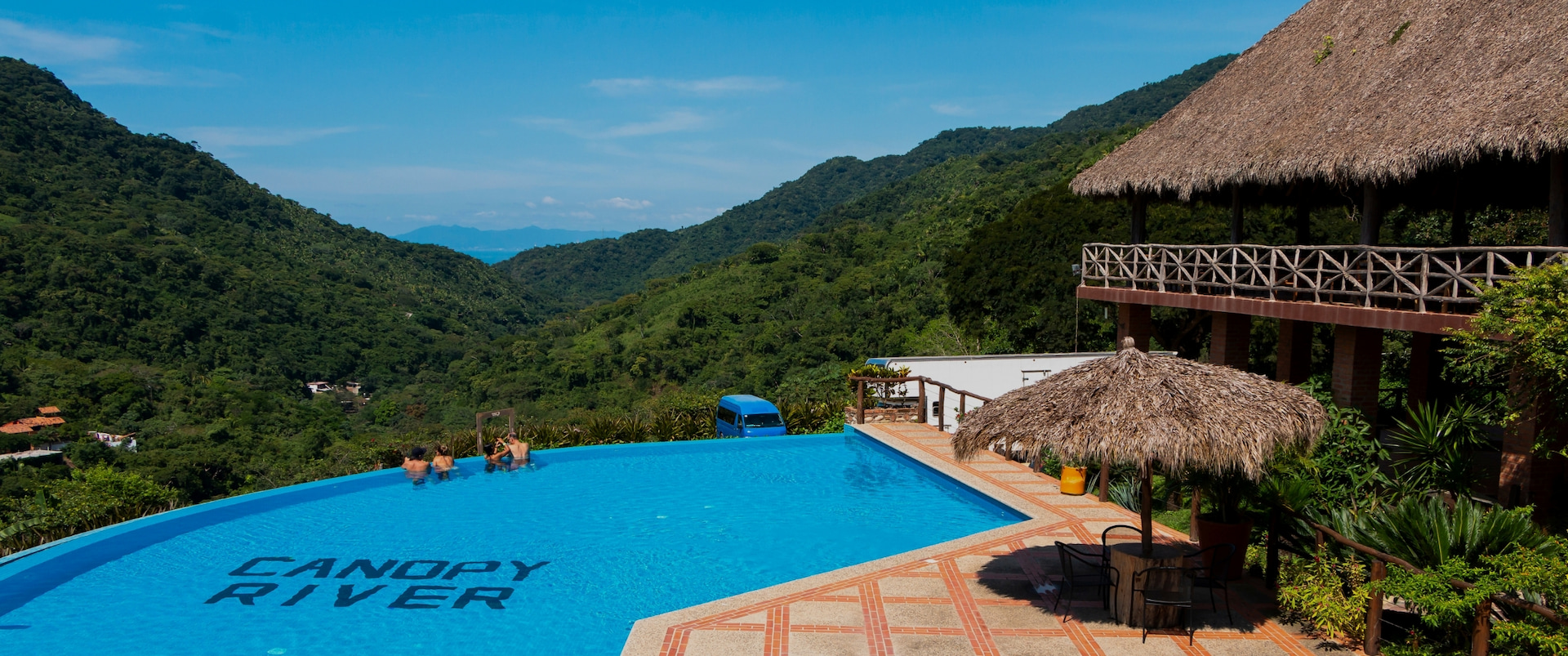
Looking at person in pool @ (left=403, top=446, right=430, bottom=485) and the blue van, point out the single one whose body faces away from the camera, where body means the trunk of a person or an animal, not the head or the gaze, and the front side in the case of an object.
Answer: the person in pool

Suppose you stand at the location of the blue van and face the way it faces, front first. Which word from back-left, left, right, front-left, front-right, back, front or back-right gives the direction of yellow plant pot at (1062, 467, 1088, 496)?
front

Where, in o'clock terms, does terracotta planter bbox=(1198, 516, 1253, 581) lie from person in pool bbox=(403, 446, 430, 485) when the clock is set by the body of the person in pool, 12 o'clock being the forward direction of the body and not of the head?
The terracotta planter is roughly at 5 o'clock from the person in pool.

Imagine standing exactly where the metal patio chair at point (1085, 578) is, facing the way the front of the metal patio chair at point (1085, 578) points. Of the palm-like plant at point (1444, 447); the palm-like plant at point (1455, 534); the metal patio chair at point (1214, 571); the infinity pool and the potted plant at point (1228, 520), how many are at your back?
1

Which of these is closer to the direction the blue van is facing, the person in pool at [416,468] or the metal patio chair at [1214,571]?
the metal patio chair

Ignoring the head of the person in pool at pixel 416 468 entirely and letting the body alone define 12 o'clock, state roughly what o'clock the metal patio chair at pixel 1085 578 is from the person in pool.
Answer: The metal patio chair is roughly at 5 o'clock from the person in pool.

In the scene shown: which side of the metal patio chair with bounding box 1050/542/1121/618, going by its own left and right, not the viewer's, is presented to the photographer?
right

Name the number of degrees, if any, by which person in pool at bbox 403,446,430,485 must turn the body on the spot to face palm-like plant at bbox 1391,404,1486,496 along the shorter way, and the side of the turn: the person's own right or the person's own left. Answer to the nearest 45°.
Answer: approximately 135° to the person's own right

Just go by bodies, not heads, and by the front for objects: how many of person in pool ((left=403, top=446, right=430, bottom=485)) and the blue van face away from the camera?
1

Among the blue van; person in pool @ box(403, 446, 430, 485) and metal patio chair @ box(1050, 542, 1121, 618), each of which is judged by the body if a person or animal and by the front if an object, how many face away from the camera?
1

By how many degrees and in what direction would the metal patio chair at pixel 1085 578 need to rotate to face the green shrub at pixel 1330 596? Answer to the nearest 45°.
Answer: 0° — it already faces it

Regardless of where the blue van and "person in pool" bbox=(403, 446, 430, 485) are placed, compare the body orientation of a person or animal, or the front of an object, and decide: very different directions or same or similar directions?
very different directions

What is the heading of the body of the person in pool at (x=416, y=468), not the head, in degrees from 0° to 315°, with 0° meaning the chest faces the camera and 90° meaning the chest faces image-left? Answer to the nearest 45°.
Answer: approximately 180°

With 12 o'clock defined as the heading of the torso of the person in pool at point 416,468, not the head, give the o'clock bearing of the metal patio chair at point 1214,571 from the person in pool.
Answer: The metal patio chair is roughly at 5 o'clock from the person in pool.

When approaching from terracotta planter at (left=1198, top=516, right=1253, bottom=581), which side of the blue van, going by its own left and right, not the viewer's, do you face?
front
